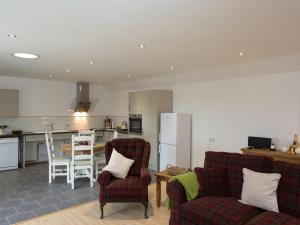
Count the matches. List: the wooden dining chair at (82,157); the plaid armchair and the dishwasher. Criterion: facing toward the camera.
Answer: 2

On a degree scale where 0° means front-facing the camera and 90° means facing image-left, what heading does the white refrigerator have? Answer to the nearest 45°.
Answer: approximately 45°

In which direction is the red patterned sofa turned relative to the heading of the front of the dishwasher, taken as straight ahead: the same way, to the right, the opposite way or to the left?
to the right

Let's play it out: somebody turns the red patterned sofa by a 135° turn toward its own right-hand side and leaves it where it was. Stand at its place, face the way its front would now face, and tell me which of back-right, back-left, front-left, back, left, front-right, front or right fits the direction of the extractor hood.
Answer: front-left

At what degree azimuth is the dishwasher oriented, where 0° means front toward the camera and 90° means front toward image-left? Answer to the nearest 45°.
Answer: approximately 0°

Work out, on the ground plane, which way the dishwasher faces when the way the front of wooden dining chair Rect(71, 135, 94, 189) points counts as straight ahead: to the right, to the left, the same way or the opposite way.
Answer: the opposite way

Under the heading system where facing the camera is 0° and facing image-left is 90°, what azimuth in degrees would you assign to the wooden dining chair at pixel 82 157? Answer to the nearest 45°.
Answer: approximately 180°

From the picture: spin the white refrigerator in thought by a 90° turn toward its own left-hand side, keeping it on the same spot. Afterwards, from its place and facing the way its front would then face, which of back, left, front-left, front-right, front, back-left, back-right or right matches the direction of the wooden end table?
front-right

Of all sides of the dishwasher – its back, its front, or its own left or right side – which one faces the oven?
left

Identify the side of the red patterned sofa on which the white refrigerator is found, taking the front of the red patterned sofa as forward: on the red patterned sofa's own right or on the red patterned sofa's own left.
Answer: on the red patterned sofa's own right

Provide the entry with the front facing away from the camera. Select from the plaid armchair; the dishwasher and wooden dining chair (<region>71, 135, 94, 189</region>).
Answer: the wooden dining chair

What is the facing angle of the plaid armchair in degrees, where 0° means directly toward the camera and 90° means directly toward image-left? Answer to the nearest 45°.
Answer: approximately 0°

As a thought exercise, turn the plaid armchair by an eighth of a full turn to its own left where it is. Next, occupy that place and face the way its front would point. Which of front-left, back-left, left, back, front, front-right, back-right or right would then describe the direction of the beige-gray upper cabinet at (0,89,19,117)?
back
